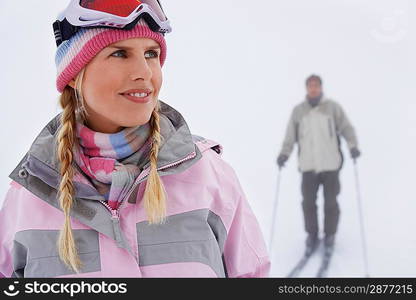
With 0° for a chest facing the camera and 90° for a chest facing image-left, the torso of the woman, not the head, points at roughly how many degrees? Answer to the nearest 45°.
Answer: approximately 0°

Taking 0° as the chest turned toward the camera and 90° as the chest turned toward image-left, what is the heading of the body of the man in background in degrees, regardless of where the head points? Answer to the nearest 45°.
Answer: approximately 0°

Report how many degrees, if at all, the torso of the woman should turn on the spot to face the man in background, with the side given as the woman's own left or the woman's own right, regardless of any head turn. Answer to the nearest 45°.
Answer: approximately 135° to the woman's own left

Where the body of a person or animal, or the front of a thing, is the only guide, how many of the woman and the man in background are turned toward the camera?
2

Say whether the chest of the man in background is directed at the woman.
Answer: yes
